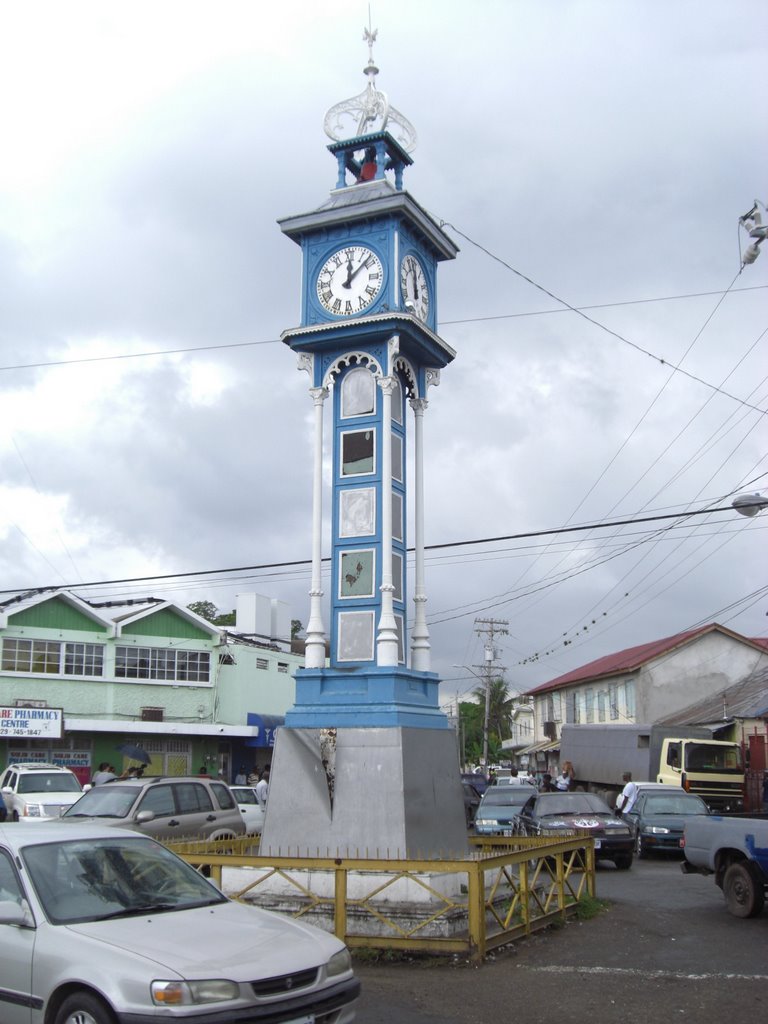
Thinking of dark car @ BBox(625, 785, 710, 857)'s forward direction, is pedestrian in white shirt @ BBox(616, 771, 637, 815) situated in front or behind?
behind

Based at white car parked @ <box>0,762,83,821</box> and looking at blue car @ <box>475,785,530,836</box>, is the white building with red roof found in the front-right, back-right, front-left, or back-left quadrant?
front-left

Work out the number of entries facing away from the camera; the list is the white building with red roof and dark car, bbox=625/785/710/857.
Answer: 0

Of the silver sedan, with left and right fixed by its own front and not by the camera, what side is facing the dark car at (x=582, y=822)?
left

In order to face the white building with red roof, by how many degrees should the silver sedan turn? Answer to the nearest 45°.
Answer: approximately 90° to its left

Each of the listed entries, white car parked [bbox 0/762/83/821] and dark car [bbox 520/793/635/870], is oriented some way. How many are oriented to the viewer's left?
0

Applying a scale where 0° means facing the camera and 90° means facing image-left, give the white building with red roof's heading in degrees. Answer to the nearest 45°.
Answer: approximately 45°

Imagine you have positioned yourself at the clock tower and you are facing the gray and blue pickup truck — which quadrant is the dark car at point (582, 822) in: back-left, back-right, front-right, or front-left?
front-left

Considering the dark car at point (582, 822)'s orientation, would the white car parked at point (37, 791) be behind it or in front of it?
behind
